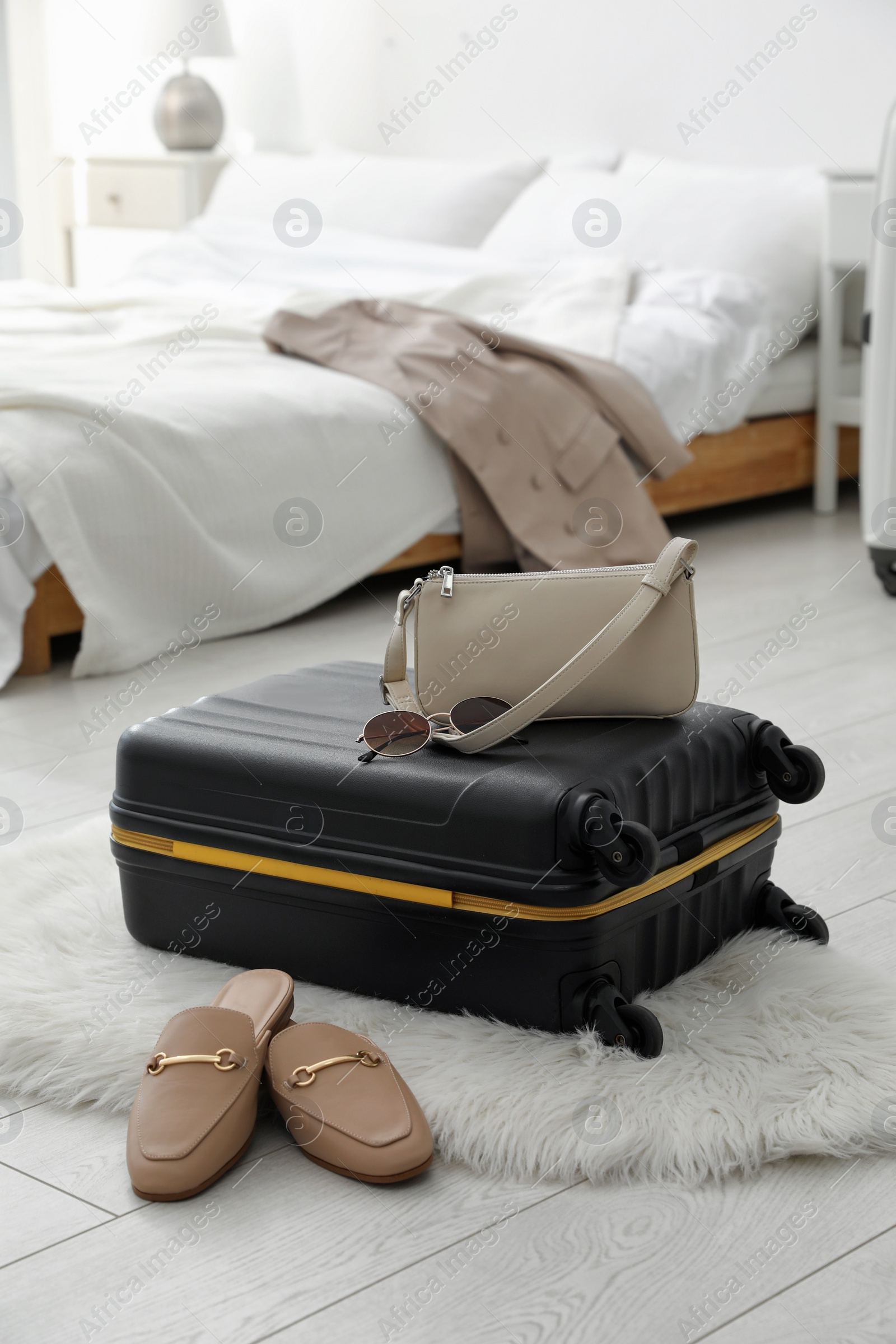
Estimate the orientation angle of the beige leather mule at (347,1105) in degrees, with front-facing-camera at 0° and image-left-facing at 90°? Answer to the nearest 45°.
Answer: approximately 315°

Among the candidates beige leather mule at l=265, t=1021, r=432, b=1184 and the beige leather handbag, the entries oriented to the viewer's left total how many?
0

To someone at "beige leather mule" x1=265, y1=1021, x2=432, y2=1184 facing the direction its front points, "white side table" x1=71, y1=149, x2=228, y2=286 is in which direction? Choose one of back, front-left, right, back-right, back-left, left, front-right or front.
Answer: back-left

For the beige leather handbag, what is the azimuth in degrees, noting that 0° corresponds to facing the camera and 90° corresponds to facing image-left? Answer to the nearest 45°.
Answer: approximately 0°

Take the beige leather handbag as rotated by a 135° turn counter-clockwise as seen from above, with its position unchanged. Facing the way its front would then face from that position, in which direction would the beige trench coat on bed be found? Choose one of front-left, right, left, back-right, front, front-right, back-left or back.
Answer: front-left

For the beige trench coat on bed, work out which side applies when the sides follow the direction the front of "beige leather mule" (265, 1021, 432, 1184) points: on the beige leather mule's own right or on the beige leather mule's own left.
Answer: on the beige leather mule's own left

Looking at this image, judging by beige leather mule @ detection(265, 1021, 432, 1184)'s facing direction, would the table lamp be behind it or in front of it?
behind
